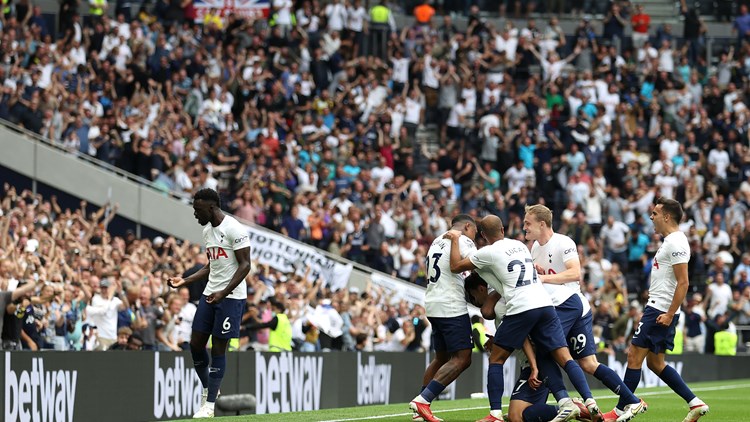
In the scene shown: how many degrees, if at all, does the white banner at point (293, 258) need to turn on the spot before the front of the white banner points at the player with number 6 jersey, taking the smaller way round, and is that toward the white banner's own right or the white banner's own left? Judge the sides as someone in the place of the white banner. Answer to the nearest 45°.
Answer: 0° — it already faces them

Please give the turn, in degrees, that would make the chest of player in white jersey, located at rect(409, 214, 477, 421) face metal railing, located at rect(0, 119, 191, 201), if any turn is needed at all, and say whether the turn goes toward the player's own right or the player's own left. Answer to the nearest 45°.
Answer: approximately 90° to the player's own left

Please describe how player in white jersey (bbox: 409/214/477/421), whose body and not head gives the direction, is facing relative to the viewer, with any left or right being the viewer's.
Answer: facing away from the viewer and to the right of the viewer

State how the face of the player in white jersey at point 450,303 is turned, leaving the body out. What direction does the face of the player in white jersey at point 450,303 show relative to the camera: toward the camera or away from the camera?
away from the camera

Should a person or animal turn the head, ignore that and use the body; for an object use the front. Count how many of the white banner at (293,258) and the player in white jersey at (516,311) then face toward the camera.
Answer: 1

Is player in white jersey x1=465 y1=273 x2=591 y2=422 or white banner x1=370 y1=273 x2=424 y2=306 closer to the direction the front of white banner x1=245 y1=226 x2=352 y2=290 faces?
the player in white jersey

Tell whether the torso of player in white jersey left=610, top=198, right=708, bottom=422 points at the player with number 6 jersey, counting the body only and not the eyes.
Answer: yes

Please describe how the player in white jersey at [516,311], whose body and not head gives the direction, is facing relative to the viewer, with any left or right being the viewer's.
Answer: facing away from the viewer and to the left of the viewer

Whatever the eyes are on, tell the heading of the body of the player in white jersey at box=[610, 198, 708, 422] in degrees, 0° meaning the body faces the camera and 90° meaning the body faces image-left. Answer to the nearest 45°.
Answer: approximately 90°
